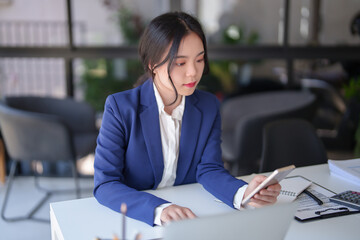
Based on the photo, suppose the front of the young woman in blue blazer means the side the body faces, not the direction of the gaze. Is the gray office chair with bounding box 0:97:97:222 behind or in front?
behind

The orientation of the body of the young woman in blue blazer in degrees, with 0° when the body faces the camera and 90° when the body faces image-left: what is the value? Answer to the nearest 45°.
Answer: approximately 315°

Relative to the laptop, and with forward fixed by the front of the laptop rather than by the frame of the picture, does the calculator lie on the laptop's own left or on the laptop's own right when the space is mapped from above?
on the laptop's own right

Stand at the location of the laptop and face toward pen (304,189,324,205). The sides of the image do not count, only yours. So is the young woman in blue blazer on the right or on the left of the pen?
left

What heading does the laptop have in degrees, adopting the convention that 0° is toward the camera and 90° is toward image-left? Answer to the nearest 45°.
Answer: approximately 135°

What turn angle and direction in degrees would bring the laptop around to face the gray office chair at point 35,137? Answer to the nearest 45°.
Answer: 0° — it already faces it

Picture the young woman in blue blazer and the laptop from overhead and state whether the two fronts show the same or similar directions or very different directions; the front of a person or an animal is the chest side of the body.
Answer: very different directions
